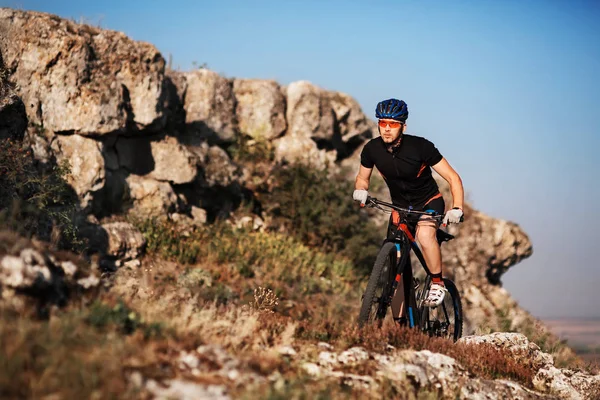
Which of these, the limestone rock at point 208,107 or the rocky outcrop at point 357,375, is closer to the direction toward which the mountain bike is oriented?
the rocky outcrop

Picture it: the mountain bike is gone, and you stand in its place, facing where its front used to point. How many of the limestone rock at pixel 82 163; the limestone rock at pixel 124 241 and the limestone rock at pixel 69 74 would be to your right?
3

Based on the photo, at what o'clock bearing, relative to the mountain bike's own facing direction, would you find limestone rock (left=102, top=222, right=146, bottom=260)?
The limestone rock is roughly at 3 o'clock from the mountain bike.

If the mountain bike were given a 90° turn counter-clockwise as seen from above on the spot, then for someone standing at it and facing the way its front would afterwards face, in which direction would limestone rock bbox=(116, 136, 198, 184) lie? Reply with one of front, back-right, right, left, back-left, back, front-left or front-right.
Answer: back

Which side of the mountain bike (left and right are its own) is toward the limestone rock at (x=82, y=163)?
right

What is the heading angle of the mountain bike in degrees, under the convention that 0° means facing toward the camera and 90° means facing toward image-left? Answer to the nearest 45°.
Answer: approximately 45°

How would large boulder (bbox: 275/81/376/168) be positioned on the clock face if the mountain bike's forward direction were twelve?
The large boulder is roughly at 4 o'clock from the mountain bike.

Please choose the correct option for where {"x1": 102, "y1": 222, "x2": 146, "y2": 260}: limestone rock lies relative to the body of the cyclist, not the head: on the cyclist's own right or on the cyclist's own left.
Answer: on the cyclist's own right

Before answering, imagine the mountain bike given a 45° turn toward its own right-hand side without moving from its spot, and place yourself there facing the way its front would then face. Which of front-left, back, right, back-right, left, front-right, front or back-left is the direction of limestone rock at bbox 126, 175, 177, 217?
front-right

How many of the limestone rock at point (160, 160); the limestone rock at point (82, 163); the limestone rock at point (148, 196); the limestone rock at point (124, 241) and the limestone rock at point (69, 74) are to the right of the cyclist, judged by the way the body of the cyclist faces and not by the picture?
5

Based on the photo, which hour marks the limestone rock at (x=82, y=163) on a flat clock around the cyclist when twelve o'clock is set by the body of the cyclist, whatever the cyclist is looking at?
The limestone rock is roughly at 3 o'clock from the cyclist.

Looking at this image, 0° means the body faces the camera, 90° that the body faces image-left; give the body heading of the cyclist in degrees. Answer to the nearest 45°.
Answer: approximately 45°
